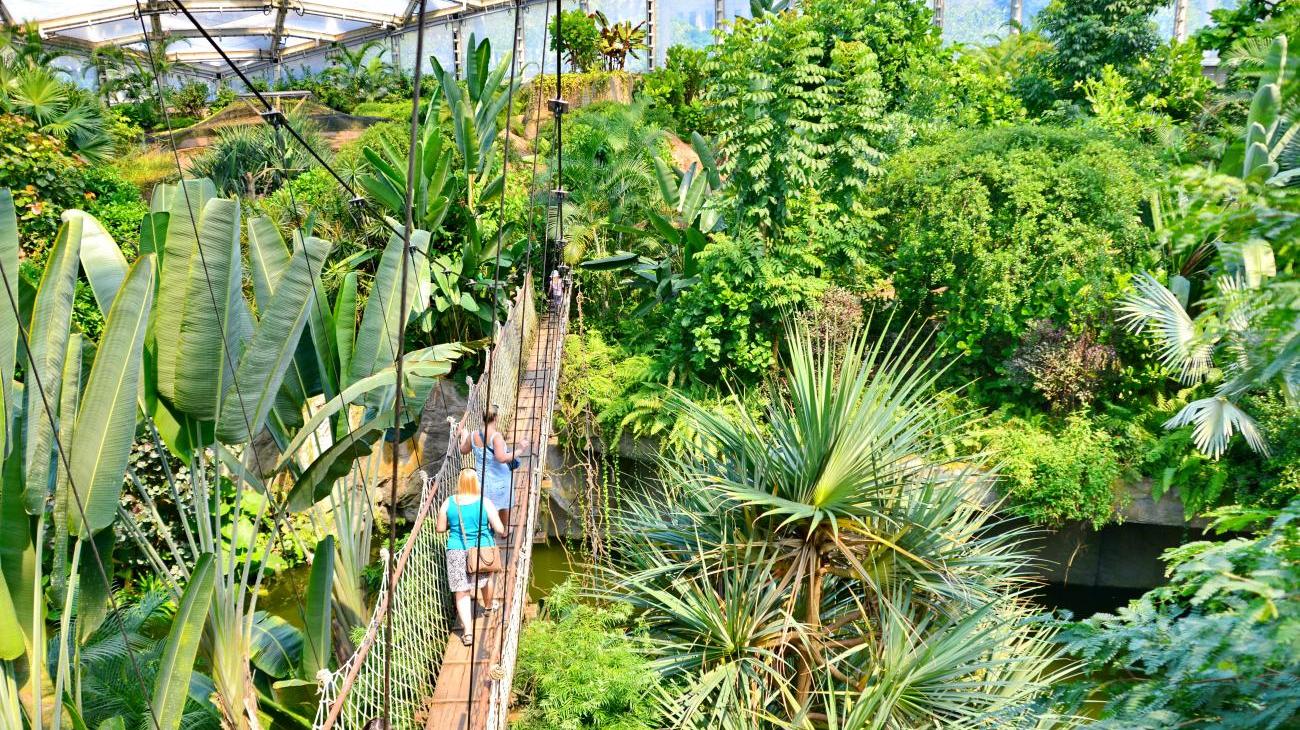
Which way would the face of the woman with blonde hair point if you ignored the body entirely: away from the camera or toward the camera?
away from the camera

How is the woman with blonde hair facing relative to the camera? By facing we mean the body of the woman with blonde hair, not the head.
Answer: away from the camera

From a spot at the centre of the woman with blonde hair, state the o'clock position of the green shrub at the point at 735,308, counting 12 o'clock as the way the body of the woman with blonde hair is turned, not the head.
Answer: The green shrub is roughly at 1 o'clock from the woman with blonde hair.

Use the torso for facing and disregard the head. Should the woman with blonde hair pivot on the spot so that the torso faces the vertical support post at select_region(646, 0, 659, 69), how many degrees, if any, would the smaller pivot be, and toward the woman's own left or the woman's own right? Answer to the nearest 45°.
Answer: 0° — they already face it

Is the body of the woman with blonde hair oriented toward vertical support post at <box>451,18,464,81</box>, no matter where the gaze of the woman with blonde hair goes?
yes

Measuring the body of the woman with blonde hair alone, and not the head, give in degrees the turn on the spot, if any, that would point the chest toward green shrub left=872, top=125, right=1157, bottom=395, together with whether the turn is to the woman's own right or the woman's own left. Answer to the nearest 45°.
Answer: approximately 45° to the woman's own right
